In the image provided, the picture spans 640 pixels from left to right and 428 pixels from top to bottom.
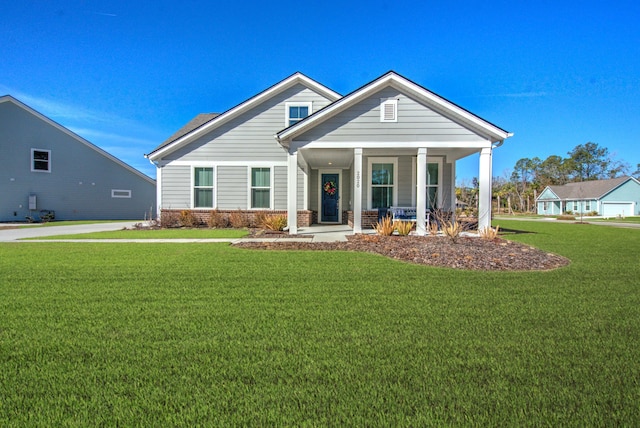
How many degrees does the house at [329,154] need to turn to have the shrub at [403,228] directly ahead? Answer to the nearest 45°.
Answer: approximately 45° to its left

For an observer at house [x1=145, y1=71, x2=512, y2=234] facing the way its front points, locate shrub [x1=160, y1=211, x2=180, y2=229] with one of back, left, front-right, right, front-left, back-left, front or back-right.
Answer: right

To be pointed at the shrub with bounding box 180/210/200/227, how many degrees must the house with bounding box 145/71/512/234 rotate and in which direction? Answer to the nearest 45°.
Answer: approximately 90° to its right

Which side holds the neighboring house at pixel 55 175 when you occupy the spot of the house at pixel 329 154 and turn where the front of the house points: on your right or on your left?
on your right

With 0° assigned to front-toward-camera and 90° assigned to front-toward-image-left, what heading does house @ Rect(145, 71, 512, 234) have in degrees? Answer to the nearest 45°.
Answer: approximately 0°
